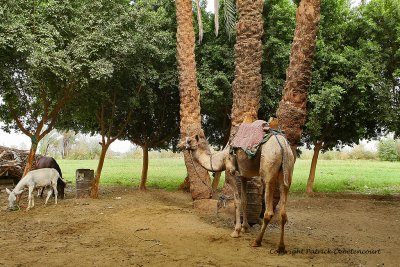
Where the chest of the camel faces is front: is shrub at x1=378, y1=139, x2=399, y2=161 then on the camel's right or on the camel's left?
on the camel's right

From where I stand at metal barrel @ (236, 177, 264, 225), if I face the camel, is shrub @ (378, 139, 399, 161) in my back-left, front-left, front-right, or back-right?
back-left

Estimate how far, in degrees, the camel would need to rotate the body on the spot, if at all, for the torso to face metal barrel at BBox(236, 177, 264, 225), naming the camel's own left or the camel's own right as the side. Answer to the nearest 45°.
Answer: approximately 45° to the camel's own right

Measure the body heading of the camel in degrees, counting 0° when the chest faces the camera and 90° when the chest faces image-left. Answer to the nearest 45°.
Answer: approximately 135°

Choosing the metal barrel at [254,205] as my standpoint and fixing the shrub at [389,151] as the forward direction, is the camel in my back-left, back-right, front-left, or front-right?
back-right
